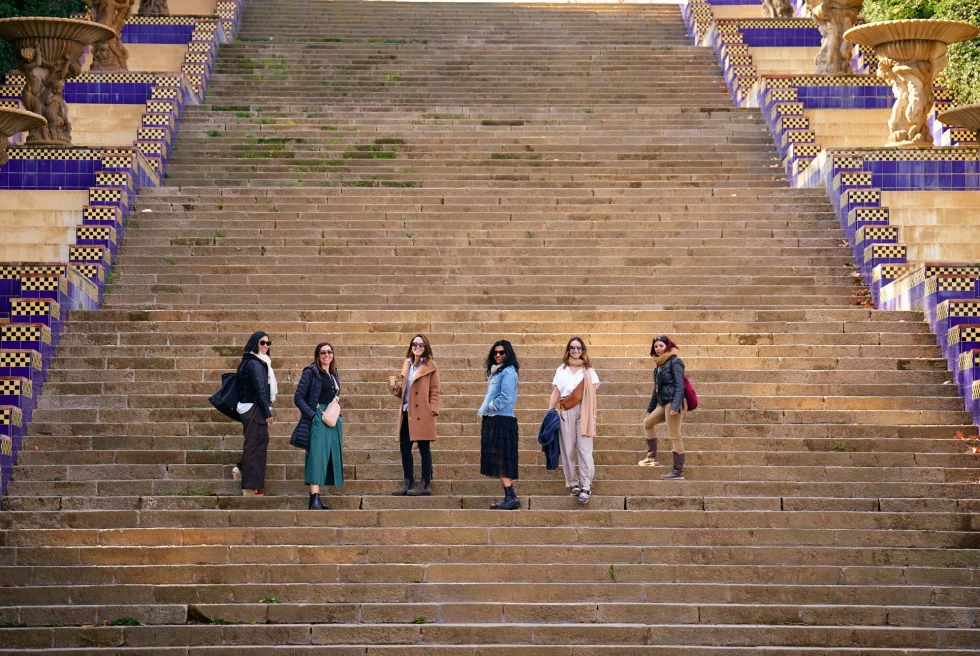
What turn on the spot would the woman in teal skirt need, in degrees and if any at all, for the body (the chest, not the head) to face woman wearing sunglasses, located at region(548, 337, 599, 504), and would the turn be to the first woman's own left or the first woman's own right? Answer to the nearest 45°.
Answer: approximately 45° to the first woman's own left

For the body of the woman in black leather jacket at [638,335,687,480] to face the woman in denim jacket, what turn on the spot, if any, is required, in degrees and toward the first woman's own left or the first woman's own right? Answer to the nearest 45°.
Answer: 0° — they already face them

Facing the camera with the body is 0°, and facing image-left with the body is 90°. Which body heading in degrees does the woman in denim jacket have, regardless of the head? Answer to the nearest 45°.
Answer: approximately 45°

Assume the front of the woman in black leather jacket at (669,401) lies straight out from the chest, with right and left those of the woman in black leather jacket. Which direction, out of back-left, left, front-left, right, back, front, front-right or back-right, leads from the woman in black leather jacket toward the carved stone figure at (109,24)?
right

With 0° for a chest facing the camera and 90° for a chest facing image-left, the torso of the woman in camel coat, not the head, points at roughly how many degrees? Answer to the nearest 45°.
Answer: approximately 45°

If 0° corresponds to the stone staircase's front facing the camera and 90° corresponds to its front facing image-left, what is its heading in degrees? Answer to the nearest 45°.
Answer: approximately 0°

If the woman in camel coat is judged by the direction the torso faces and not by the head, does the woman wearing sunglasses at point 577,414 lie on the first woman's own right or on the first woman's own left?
on the first woman's own left

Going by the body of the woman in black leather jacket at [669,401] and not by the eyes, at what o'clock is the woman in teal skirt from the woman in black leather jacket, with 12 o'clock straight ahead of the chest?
The woman in teal skirt is roughly at 1 o'clock from the woman in black leather jacket.

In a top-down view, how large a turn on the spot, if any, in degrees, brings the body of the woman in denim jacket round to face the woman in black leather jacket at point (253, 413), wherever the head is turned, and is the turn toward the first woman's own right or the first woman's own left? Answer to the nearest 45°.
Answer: approximately 45° to the first woman's own right

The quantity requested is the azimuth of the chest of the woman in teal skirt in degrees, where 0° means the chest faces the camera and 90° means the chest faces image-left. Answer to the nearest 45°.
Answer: approximately 315°

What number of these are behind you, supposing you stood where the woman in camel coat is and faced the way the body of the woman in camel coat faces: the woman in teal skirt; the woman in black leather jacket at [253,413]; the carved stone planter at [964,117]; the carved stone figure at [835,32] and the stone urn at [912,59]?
3

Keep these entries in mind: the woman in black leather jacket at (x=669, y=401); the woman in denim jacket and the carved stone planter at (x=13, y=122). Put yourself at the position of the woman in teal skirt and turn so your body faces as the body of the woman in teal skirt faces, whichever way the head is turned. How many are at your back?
1

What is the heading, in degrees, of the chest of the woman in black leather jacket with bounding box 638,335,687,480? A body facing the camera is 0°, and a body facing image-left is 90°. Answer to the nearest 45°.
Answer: approximately 45°
